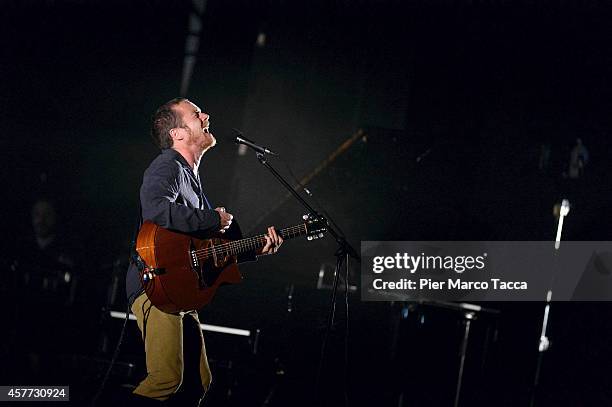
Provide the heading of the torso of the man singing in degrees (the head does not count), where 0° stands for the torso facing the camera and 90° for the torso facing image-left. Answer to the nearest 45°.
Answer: approximately 270°

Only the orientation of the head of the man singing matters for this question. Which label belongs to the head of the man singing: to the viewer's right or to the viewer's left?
to the viewer's right

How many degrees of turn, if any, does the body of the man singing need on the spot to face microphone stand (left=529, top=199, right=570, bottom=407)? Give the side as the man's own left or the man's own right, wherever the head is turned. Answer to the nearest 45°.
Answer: approximately 45° to the man's own left
